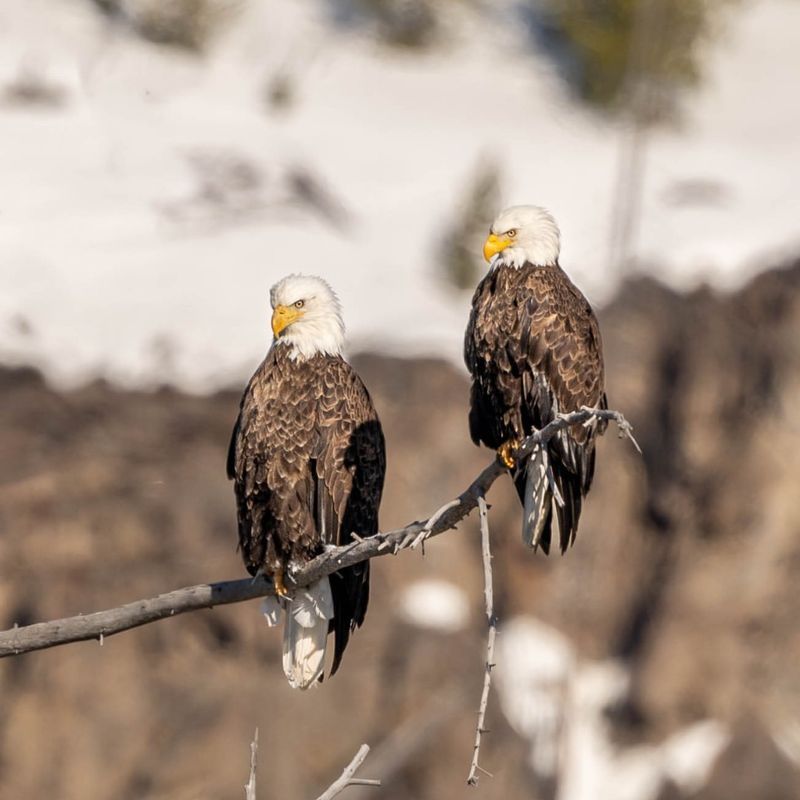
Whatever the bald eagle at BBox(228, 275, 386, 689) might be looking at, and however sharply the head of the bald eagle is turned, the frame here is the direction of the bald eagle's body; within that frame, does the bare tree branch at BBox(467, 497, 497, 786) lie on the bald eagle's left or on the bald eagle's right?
on the bald eagle's left

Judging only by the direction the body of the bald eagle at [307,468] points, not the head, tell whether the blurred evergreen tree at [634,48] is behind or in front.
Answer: behind

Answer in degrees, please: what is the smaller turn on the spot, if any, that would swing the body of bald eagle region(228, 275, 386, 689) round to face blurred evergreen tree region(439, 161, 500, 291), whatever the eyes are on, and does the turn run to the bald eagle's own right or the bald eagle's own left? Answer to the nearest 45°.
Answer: approximately 135° to the bald eagle's own right
